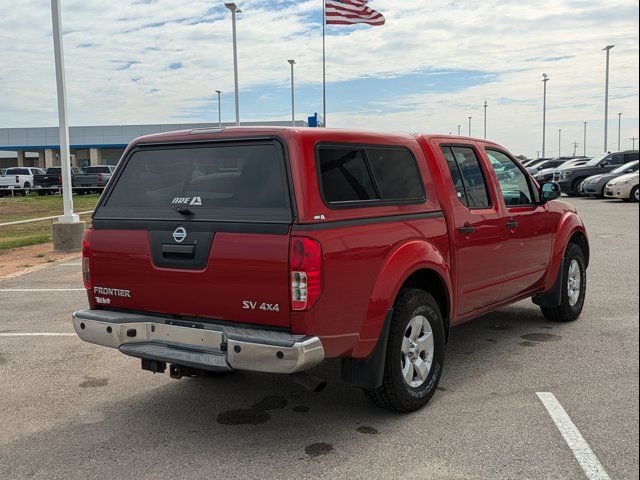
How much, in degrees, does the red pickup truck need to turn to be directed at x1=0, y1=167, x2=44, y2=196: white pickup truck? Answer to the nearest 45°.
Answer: approximately 90° to its left

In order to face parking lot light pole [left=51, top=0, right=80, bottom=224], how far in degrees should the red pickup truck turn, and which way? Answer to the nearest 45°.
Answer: approximately 90° to its left

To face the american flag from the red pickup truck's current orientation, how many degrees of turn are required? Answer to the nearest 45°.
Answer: approximately 45° to its left

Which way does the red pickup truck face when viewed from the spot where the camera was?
facing away from the viewer and to the right of the viewer
